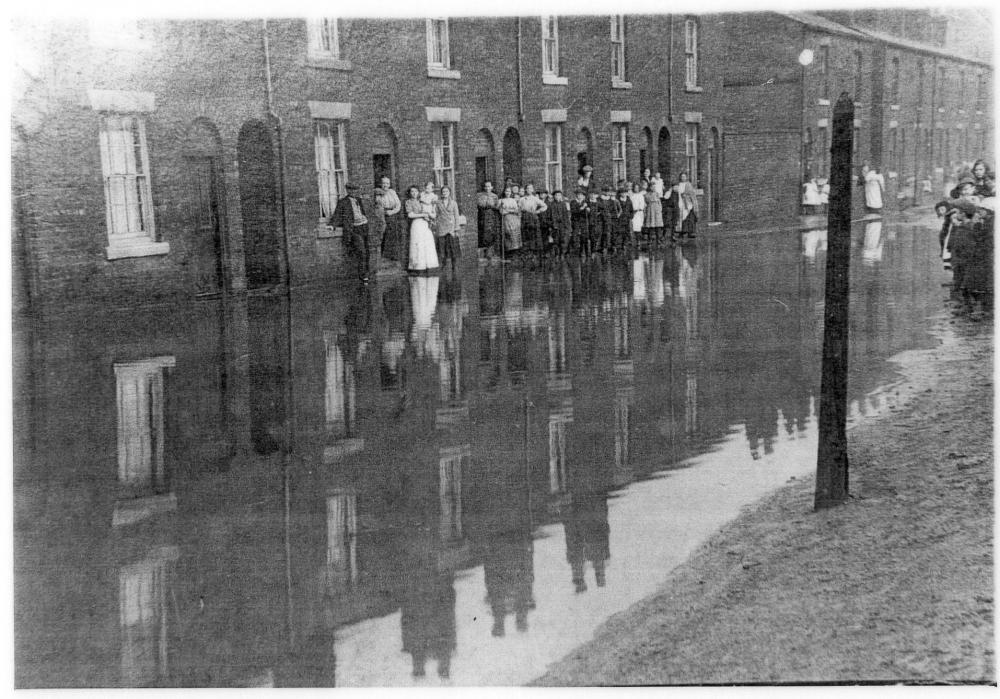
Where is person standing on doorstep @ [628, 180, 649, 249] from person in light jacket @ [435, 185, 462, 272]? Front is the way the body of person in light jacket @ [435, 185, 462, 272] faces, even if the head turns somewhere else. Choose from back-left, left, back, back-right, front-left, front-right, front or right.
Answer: back-left

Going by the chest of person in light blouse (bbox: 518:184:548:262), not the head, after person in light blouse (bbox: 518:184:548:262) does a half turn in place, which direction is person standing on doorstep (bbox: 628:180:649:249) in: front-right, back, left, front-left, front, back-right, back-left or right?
front-right

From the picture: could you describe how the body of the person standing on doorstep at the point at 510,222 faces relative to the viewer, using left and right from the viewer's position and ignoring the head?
facing the viewer

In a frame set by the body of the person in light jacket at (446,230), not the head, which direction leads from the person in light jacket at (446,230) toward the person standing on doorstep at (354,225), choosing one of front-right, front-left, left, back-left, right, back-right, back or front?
front-right

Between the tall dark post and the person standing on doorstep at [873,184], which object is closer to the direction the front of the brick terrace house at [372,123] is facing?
the tall dark post

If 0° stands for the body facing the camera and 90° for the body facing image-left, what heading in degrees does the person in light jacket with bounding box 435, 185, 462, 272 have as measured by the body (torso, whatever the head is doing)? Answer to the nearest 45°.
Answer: approximately 0°

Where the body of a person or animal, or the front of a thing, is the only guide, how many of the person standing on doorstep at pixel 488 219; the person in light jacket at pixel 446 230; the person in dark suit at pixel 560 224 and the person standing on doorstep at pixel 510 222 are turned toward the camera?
4

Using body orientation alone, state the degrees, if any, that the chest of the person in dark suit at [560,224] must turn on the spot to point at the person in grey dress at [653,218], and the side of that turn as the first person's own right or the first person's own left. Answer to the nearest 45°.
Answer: approximately 135° to the first person's own left

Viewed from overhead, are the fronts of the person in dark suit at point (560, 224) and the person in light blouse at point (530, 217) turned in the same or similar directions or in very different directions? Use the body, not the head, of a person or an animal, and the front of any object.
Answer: same or similar directions

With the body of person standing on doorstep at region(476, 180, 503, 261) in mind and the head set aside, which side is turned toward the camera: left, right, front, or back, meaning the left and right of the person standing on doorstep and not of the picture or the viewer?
front

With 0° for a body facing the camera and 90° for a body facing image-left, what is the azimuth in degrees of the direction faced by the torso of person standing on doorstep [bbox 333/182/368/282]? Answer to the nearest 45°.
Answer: approximately 315°

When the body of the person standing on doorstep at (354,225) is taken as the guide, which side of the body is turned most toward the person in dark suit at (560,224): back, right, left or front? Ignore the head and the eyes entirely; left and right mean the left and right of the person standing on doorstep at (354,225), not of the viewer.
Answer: left

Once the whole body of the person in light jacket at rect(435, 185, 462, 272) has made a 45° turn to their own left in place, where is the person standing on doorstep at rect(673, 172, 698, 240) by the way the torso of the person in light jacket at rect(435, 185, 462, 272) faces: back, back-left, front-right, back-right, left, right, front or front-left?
left

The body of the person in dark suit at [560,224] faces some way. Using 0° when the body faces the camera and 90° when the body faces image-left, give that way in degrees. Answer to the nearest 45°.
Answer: approximately 0°

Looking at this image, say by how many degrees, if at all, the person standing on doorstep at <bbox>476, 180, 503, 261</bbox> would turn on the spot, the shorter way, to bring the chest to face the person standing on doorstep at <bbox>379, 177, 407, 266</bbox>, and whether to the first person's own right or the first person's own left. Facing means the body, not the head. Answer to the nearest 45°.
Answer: approximately 45° to the first person's own right

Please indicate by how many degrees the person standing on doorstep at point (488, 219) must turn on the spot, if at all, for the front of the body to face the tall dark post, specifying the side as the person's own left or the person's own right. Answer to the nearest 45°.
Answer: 0° — they already face it

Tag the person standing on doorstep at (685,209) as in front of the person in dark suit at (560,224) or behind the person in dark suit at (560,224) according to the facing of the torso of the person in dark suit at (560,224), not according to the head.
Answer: behind
